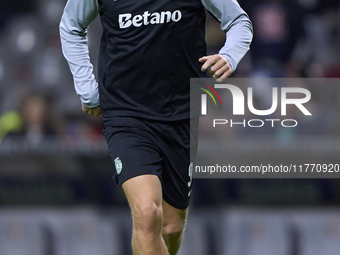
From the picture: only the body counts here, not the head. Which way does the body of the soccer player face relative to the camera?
toward the camera
